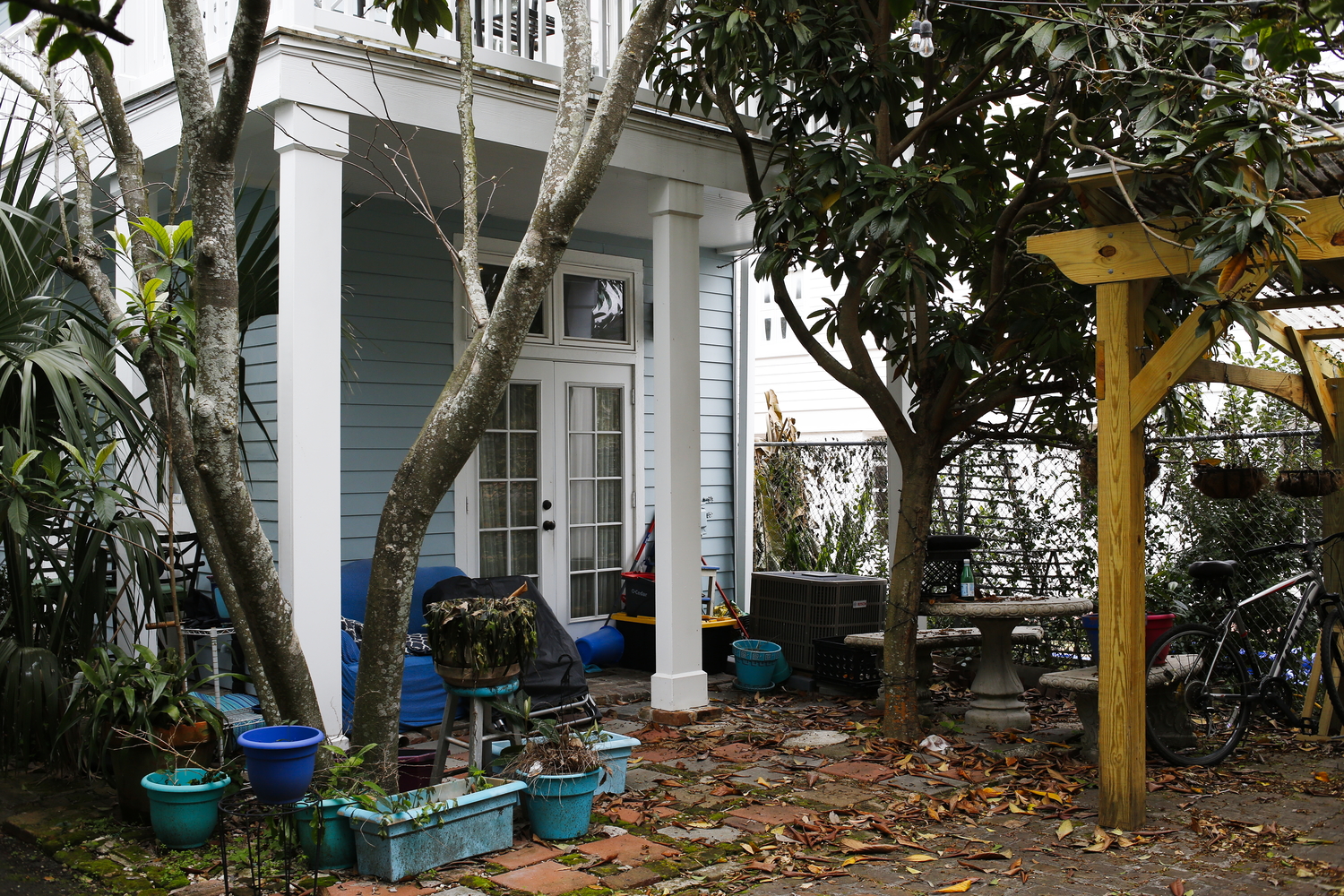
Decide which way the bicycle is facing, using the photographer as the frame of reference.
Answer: facing away from the viewer and to the right of the viewer

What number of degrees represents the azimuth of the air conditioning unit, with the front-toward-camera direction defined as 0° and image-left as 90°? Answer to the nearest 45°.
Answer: approximately 315°

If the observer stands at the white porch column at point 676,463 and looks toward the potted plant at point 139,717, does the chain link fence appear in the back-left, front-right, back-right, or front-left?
back-left

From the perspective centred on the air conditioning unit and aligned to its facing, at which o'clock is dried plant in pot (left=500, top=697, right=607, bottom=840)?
The dried plant in pot is roughly at 2 o'clock from the air conditioning unit.

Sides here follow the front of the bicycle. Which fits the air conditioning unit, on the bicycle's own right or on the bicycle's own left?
on the bicycle's own left

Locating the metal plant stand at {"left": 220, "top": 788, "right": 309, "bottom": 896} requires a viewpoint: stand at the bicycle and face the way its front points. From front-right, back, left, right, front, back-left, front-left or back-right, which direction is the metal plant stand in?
back

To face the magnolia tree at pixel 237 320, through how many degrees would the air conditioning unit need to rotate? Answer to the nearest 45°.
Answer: approximately 90° to its right

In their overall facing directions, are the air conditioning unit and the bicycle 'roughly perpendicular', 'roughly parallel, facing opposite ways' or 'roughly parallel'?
roughly perpendicular

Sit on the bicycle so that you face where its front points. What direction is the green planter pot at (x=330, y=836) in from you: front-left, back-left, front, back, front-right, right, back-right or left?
back

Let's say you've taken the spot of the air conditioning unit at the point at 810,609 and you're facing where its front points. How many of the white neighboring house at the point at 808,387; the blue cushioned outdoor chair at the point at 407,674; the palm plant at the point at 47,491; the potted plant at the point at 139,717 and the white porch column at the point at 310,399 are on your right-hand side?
4
